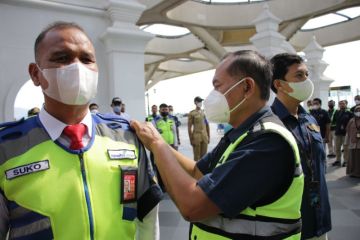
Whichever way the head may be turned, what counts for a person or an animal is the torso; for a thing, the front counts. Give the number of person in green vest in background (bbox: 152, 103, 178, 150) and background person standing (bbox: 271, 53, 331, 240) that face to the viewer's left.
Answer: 0

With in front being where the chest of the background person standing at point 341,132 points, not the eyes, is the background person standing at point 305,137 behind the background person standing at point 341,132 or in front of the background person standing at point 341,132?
in front

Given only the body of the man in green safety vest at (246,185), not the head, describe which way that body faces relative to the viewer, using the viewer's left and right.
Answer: facing to the left of the viewer

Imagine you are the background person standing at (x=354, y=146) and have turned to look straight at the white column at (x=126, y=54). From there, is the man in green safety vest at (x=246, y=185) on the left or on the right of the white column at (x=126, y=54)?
left

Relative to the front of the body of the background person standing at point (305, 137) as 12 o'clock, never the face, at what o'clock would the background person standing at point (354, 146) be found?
the background person standing at point (354, 146) is roughly at 8 o'clock from the background person standing at point (305, 137).

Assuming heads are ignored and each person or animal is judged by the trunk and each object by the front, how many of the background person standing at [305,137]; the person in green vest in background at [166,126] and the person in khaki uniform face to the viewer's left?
0

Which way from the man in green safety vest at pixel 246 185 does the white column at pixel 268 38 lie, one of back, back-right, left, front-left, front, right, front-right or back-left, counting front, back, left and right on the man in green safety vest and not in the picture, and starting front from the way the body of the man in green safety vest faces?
right

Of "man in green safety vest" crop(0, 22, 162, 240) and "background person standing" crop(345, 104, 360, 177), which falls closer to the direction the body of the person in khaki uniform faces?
the man in green safety vest

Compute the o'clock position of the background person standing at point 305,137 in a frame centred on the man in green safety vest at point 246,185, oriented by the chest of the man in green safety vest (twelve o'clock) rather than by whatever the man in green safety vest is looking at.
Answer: The background person standing is roughly at 4 o'clock from the man in green safety vest.

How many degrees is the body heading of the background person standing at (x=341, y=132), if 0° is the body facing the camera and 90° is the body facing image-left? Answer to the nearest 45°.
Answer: approximately 45°

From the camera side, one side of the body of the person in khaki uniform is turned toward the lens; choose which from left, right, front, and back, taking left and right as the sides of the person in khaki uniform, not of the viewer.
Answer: front

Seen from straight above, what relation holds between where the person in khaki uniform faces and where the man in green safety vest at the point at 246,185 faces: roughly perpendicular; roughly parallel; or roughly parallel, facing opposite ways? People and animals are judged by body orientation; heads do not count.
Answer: roughly perpendicular

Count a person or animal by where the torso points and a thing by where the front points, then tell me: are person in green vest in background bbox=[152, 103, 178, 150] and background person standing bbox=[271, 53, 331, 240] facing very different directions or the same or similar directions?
same or similar directions

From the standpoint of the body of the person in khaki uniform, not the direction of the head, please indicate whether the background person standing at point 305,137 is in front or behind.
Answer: in front

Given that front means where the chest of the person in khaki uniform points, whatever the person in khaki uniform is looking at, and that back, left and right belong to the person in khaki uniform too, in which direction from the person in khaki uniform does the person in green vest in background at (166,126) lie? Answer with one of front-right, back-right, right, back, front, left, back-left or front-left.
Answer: front-right

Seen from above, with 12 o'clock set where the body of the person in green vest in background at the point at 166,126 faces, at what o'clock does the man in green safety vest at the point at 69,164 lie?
The man in green safety vest is roughly at 12 o'clock from the person in green vest in background.

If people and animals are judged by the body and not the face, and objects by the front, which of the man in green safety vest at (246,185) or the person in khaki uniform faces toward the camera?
the person in khaki uniform

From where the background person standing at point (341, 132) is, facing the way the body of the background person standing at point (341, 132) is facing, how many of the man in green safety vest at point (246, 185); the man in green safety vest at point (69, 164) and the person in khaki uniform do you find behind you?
0

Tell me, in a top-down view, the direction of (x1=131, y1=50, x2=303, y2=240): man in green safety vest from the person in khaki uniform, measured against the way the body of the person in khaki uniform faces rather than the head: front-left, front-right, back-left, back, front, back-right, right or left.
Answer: front

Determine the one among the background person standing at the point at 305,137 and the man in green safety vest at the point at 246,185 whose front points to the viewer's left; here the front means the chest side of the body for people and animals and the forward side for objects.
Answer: the man in green safety vest
